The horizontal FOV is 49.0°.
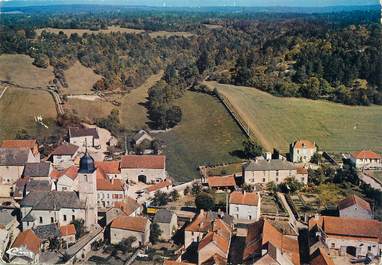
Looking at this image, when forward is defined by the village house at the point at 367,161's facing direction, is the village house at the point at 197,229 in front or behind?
in front

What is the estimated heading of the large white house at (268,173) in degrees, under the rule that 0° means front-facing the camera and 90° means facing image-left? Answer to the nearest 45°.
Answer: approximately 0°

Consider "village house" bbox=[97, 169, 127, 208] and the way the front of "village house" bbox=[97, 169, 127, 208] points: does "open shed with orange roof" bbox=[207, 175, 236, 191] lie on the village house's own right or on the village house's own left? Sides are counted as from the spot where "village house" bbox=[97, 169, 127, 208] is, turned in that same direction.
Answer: on the village house's own left

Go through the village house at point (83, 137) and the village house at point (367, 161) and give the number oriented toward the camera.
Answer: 2

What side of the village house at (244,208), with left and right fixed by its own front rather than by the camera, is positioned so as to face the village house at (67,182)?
right

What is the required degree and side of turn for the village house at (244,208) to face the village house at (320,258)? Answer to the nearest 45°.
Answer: approximately 45° to its left

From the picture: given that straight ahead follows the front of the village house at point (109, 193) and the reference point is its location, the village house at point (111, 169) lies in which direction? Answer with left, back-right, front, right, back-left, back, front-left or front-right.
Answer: back

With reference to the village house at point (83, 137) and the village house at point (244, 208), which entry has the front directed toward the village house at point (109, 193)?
the village house at point (83, 137)

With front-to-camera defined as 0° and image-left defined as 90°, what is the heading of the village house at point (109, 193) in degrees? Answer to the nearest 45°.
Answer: approximately 0°

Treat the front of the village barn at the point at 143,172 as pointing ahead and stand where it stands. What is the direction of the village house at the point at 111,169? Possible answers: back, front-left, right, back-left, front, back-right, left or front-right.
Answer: right

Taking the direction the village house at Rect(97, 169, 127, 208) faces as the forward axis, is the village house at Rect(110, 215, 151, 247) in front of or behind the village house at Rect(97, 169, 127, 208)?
in front
